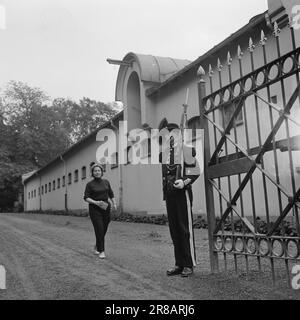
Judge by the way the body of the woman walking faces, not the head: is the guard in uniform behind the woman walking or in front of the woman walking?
in front

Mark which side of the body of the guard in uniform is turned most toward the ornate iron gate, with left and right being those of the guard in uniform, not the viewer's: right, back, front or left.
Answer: left

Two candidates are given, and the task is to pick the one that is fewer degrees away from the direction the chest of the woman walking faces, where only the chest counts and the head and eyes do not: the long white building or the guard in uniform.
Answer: the guard in uniform

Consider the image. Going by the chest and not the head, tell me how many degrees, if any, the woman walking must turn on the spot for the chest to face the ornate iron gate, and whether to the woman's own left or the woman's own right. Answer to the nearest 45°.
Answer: approximately 45° to the woman's own left

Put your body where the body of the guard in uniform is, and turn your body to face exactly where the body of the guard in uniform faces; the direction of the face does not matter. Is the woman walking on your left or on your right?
on your right

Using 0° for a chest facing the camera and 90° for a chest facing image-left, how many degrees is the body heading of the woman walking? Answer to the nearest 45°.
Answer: approximately 0°

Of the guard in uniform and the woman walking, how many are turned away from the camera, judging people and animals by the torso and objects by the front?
0

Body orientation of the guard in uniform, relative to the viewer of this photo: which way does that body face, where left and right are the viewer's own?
facing the viewer and to the left of the viewer
